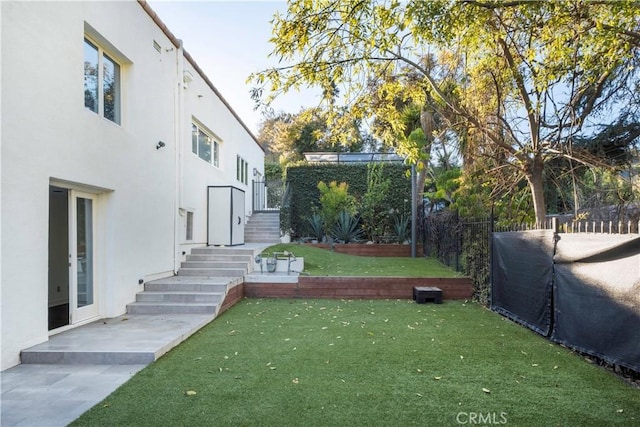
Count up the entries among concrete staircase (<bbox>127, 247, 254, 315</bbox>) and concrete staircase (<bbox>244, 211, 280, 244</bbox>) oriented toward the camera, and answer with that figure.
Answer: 2

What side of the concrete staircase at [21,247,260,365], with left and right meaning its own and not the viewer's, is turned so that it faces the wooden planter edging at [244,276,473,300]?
left

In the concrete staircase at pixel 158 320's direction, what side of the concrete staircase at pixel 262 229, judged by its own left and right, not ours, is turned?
front

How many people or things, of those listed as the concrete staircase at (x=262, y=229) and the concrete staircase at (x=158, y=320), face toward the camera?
2

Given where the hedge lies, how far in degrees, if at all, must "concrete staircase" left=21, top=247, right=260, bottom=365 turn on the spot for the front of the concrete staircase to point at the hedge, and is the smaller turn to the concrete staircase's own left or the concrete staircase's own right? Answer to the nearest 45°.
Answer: approximately 135° to the concrete staircase's own left

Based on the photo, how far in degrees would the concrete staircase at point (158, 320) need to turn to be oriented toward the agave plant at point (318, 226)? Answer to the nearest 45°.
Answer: approximately 135° to its left

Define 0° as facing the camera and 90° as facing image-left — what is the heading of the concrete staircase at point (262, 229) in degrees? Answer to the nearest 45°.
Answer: approximately 0°

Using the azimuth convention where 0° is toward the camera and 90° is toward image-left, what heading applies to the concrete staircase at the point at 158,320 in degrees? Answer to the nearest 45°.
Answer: approximately 0°

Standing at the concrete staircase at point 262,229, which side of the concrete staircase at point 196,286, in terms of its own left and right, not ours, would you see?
back

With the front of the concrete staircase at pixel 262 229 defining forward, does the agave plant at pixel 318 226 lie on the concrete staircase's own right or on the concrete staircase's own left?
on the concrete staircase's own left
